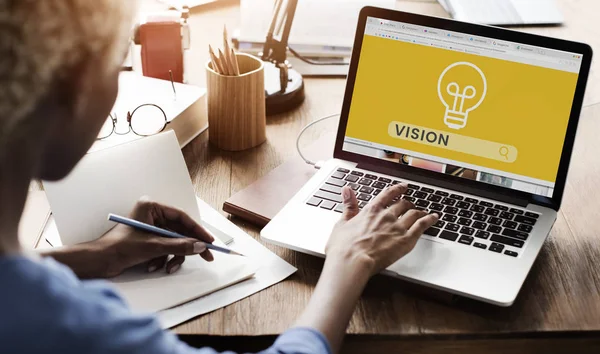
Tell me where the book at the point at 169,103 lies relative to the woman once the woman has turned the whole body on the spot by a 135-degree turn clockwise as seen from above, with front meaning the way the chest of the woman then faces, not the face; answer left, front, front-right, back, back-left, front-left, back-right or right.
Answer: back

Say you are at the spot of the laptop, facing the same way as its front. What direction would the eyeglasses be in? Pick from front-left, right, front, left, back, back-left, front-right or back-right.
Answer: front-right

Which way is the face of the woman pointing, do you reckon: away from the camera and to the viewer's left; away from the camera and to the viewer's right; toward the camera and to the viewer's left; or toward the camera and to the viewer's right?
away from the camera and to the viewer's right

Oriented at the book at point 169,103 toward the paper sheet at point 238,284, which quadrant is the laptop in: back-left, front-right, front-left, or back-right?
front-left

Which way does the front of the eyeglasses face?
toward the camera

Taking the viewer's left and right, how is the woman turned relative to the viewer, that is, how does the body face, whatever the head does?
facing away from the viewer and to the right of the viewer

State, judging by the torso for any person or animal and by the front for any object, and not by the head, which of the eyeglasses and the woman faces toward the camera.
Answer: the eyeglasses

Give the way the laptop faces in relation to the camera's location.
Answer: facing the viewer and to the left of the viewer

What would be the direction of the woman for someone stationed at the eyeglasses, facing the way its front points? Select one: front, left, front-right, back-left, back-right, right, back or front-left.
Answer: front

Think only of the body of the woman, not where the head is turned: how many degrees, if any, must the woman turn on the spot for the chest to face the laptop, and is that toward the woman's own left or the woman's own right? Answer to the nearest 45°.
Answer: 0° — they already face it

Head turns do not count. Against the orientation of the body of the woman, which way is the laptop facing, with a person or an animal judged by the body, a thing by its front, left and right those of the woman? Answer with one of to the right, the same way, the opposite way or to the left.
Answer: the opposite way
